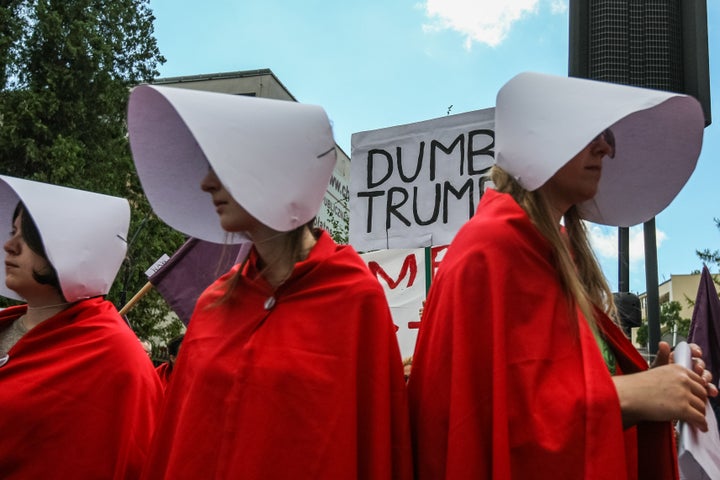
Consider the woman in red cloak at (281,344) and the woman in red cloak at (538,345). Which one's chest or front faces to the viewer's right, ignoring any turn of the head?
the woman in red cloak at (538,345)

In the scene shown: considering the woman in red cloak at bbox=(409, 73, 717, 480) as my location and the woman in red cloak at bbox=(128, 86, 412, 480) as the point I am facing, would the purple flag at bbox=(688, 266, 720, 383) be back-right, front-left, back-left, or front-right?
back-right

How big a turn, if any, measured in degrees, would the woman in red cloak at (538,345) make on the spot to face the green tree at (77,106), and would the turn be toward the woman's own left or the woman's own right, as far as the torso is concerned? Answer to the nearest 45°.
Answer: approximately 135° to the woman's own left

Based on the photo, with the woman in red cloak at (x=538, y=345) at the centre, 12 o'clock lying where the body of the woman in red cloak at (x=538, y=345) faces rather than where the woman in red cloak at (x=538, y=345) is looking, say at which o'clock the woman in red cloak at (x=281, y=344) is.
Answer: the woman in red cloak at (x=281, y=344) is roughly at 6 o'clock from the woman in red cloak at (x=538, y=345).

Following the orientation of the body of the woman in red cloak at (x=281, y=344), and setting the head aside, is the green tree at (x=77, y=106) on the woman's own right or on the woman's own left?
on the woman's own right

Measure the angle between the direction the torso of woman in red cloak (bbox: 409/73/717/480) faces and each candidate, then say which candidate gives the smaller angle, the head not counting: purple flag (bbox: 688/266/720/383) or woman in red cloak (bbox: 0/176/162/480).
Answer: the purple flag

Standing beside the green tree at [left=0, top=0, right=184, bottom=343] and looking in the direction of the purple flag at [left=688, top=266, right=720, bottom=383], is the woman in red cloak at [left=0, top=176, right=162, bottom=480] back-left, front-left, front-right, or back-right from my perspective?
front-right

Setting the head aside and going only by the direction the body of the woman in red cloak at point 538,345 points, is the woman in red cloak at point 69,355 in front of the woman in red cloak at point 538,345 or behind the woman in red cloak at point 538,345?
behind

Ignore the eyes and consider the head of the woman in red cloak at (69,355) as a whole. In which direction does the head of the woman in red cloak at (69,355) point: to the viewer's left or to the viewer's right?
to the viewer's left

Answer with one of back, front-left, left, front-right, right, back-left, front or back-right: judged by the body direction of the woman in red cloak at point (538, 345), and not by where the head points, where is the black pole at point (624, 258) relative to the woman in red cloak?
left

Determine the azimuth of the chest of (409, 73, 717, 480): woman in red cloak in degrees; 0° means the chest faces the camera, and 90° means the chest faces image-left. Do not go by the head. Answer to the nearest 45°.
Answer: approximately 270°

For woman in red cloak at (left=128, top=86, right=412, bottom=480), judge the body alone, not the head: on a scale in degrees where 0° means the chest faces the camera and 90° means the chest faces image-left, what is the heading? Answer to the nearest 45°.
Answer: approximately 45°
